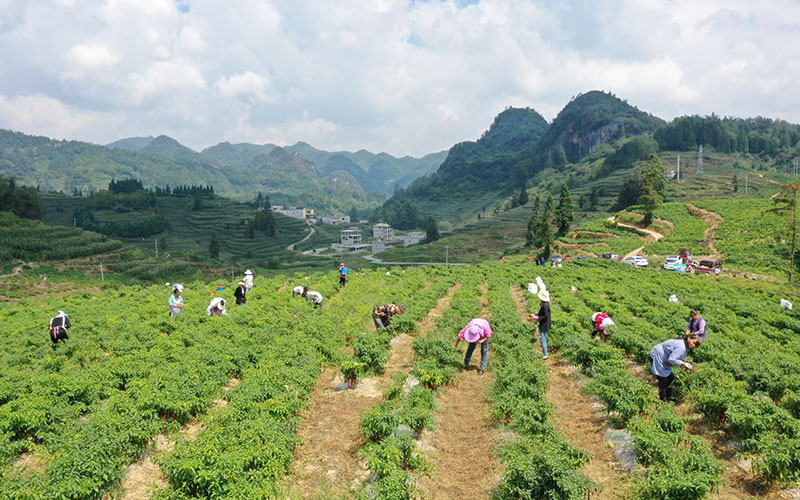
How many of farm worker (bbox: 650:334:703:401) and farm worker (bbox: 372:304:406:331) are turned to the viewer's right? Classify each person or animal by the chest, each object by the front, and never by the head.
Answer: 2

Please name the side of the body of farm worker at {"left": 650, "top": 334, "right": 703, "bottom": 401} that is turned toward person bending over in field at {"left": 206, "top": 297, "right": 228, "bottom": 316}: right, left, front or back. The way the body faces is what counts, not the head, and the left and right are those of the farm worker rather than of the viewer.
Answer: back

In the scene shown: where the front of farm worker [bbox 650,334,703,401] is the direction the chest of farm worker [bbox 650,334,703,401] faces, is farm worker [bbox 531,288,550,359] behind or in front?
behind

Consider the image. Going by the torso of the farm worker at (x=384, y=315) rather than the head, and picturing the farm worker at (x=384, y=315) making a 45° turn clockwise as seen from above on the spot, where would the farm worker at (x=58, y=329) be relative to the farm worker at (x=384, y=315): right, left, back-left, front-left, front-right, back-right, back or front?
back-right

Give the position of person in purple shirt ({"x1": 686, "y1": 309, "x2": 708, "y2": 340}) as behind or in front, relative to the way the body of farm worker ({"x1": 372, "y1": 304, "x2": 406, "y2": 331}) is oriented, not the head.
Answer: in front

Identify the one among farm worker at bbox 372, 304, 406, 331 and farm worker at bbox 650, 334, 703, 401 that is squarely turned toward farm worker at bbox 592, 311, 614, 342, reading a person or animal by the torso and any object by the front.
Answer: farm worker at bbox 372, 304, 406, 331

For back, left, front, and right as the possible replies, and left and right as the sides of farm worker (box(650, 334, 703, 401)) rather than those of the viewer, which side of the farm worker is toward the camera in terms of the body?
right

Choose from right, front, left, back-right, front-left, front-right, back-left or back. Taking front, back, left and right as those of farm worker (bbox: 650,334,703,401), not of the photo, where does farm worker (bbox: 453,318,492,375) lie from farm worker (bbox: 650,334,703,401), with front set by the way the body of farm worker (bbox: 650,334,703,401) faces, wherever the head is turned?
back

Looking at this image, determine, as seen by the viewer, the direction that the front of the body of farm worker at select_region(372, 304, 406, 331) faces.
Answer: to the viewer's right

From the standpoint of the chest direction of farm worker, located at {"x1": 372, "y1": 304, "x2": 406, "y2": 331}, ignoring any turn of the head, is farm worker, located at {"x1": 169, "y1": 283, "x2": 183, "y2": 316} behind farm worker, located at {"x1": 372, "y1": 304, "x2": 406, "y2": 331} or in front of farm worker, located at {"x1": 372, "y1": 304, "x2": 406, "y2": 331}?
behind

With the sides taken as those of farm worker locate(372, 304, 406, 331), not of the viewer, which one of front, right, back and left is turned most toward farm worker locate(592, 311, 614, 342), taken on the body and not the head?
front

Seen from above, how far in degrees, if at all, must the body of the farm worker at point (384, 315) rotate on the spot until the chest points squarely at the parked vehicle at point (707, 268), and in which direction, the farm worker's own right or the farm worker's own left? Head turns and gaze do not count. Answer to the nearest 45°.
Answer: approximately 45° to the farm worker's own left
